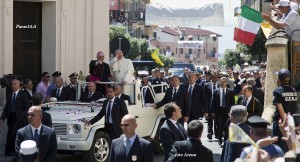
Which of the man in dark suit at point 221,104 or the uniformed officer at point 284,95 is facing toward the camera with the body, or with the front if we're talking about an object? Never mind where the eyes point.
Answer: the man in dark suit

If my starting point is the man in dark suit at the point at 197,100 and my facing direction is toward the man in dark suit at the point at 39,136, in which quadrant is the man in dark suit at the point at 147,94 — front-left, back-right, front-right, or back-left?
front-right

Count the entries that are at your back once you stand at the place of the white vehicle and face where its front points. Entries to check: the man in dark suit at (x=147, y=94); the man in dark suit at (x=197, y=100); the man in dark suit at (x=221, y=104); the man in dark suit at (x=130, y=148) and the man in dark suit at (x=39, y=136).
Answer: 3

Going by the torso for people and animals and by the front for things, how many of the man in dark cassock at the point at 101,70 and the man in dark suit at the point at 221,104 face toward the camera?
2

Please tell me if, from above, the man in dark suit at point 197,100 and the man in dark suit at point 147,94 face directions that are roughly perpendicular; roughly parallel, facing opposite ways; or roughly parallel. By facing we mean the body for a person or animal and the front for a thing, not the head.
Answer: roughly parallel

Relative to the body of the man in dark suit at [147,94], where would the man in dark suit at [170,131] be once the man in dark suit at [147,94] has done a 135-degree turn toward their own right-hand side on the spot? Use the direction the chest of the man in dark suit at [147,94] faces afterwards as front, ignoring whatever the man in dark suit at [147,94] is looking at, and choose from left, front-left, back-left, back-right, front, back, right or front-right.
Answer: back

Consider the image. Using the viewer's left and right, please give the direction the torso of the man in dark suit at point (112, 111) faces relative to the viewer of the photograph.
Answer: facing the viewer and to the left of the viewer

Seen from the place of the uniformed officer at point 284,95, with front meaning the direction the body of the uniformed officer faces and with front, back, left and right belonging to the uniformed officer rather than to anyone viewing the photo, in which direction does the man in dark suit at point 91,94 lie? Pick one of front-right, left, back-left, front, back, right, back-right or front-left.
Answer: front

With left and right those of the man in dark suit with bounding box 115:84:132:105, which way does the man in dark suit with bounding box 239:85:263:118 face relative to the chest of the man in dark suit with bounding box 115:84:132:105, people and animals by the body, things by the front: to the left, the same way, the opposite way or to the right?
the same way

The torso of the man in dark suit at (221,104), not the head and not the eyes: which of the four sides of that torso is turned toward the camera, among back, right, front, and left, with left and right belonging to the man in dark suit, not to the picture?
front

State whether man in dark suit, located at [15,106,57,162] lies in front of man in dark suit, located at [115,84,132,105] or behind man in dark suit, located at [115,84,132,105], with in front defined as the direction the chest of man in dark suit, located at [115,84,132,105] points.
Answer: in front

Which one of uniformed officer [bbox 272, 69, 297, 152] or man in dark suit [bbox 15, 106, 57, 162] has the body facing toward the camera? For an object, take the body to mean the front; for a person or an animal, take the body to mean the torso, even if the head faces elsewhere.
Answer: the man in dark suit

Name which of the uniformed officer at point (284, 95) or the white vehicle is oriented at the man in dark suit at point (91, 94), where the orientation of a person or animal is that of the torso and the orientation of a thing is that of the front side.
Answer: the uniformed officer

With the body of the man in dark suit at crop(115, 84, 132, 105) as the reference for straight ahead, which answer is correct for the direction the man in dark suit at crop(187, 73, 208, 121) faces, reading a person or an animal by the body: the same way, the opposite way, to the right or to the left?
the same way

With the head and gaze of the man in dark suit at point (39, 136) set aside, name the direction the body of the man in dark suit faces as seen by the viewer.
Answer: toward the camera

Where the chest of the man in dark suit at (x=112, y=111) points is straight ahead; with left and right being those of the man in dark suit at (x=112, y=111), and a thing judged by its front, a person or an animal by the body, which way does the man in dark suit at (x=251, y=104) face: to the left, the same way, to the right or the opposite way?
the same way

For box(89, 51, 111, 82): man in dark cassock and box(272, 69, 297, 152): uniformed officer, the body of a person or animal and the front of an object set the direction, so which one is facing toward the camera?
the man in dark cassock

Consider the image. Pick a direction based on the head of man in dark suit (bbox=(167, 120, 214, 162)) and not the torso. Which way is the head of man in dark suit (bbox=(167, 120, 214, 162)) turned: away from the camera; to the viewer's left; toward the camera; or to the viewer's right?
away from the camera

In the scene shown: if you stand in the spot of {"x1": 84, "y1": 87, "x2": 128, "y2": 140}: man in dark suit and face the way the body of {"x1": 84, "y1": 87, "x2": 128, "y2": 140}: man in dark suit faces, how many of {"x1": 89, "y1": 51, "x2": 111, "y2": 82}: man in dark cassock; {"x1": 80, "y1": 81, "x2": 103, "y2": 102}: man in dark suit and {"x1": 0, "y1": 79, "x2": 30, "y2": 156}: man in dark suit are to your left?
0
